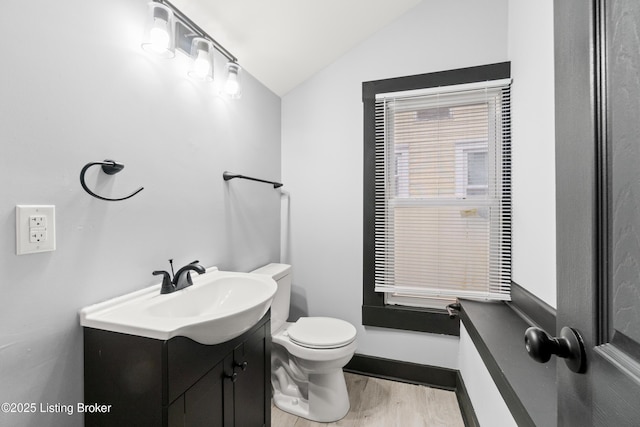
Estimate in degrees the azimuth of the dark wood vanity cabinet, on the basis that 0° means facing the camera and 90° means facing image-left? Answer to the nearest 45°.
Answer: approximately 315°

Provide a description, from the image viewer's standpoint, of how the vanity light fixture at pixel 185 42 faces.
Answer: facing the viewer and to the right of the viewer

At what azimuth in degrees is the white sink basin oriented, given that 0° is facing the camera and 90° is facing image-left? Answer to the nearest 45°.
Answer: approximately 315°

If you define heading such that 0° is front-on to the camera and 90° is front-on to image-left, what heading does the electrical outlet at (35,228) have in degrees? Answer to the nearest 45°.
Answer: approximately 315°

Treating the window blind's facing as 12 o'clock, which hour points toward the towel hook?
The towel hook is roughly at 1 o'clock from the window blind.

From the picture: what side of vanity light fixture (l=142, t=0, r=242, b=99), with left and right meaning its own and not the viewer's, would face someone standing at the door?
front

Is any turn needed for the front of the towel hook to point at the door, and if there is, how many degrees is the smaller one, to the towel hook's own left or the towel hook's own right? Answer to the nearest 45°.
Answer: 0° — it already faces it

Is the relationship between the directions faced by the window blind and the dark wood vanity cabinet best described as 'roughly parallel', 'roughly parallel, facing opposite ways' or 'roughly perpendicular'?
roughly perpendicular
